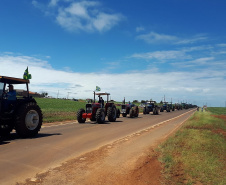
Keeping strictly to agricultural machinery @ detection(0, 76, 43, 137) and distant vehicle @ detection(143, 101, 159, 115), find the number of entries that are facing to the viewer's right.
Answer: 0

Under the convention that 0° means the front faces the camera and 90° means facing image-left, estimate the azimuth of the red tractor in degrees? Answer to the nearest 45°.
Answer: approximately 45°

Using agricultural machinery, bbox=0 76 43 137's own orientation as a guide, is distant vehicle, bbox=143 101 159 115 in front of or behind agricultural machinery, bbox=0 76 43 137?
behind

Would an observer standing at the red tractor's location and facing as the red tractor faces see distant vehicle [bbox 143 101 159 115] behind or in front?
behind

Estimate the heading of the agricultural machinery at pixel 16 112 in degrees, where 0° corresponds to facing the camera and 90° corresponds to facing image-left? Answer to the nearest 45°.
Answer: approximately 45°

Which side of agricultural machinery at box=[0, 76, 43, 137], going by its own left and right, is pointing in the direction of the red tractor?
back

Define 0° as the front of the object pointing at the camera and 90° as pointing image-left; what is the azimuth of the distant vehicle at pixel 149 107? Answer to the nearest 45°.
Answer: approximately 45°

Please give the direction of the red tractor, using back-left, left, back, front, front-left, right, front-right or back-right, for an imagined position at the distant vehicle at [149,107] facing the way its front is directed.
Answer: front-left

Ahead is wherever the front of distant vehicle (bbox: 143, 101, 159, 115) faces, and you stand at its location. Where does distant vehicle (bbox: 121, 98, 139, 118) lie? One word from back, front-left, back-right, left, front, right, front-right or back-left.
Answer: front-left

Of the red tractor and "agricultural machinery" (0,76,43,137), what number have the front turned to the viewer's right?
0

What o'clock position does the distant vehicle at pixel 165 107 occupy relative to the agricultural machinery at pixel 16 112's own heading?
The distant vehicle is roughly at 6 o'clock from the agricultural machinery.

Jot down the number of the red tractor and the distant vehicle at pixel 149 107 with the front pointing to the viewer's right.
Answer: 0
